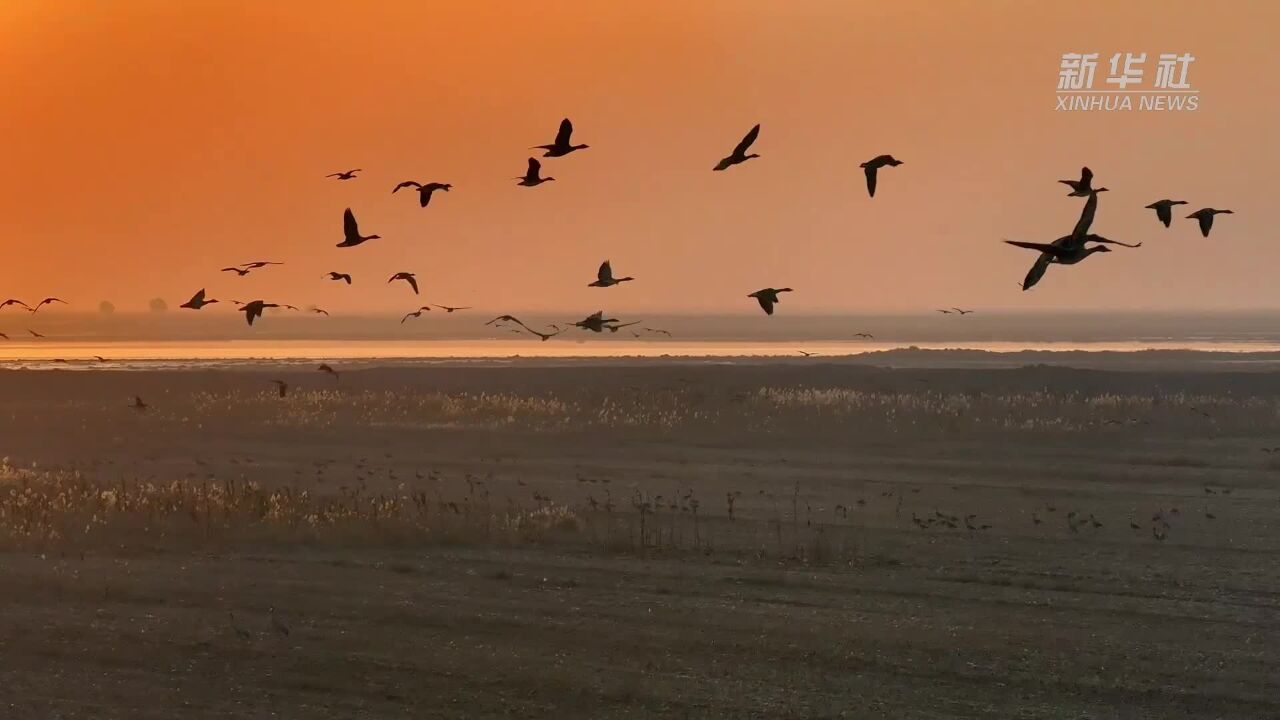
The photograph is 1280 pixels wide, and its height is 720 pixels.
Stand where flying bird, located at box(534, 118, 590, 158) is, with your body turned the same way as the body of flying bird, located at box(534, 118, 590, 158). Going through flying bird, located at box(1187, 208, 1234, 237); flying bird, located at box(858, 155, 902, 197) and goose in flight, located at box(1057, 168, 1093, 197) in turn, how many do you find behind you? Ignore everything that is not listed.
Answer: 0

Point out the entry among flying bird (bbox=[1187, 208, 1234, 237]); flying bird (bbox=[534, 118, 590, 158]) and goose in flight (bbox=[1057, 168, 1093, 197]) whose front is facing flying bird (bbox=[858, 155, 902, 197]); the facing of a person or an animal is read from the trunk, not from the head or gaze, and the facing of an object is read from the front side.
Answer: flying bird (bbox=[534, 118, 590, 158])

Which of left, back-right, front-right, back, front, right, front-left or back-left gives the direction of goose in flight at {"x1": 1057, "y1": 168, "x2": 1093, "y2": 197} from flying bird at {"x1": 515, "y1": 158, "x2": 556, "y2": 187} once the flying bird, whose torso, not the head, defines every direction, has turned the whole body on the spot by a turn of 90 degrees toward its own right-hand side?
front-left

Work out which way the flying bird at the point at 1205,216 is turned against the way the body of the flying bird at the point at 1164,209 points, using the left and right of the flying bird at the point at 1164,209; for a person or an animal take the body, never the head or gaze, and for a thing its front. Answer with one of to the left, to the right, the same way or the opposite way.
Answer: the same way

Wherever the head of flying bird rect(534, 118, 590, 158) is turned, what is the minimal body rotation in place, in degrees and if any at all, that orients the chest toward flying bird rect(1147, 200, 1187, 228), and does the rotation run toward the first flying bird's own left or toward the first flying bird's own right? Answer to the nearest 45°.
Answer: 0° — it already faces it

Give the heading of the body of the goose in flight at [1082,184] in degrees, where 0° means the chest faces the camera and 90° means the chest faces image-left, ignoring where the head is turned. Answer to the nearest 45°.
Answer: approximately 270°

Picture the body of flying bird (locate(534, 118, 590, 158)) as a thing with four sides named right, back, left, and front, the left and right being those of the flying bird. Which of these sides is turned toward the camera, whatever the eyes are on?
right

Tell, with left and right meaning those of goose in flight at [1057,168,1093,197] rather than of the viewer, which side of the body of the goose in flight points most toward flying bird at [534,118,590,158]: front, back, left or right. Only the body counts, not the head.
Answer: back
